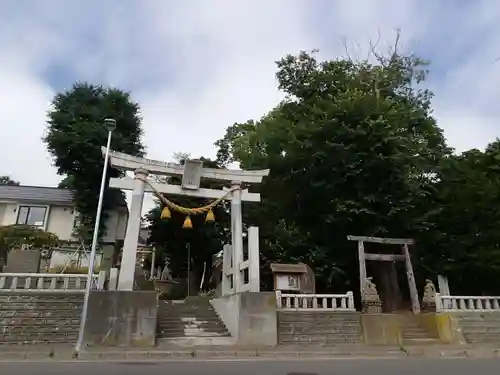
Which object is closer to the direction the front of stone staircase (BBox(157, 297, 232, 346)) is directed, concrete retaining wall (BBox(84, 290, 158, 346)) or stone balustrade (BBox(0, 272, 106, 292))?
the concrete retaining wall

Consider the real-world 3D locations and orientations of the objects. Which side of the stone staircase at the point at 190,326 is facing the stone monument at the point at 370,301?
left

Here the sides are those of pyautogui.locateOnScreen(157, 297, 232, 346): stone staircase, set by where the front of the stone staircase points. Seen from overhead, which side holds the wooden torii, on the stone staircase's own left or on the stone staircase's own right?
on the stone staircase's own left

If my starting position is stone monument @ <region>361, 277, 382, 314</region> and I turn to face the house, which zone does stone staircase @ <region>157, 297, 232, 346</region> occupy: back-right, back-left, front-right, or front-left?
front-left

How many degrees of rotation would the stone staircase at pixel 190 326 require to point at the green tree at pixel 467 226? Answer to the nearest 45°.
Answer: approximately 90° to its left

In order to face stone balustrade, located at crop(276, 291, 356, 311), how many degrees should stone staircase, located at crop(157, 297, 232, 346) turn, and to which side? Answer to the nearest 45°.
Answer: approximately 90° to its left

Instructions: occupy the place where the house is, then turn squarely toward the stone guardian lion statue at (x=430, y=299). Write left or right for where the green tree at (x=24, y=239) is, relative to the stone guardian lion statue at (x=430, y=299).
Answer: right

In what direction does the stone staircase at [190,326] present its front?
toward the camera

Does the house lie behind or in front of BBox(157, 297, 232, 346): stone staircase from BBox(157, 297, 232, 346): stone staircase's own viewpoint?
behind

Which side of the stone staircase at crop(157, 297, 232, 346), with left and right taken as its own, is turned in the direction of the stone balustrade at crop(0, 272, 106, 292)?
right

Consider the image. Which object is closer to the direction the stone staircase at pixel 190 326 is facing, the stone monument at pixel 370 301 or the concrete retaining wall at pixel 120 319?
the concrete retaining wall

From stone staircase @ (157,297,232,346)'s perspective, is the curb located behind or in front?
in front

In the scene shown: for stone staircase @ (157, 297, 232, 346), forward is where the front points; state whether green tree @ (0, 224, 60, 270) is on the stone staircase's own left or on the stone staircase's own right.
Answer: on the stone staircase's own right

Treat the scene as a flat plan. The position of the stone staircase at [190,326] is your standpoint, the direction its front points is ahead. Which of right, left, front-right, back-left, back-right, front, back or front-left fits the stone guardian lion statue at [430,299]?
left
